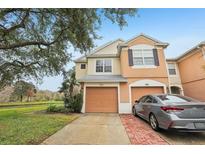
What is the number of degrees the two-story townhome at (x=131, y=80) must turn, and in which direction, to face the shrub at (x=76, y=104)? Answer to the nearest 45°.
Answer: approximately 90° to its right

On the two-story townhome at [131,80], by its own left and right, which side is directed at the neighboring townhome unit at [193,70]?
left

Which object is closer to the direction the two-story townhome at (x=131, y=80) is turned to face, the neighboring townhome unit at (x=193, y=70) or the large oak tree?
the large oak tree

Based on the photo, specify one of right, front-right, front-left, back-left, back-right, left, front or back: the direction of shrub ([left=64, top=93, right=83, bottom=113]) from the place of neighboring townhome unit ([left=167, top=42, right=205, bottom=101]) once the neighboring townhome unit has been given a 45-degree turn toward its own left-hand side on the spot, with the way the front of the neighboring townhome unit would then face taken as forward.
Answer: right

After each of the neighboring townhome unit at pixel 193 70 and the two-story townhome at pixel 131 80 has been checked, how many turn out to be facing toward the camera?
2

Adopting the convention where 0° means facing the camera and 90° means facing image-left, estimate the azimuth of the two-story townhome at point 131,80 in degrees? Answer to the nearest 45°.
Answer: approximately 0°

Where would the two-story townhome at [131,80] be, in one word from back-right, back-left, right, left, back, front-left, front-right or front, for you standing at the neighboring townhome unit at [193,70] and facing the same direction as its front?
front-right

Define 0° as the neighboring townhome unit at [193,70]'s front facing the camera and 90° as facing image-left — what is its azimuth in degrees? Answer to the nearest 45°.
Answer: approximately 0°
